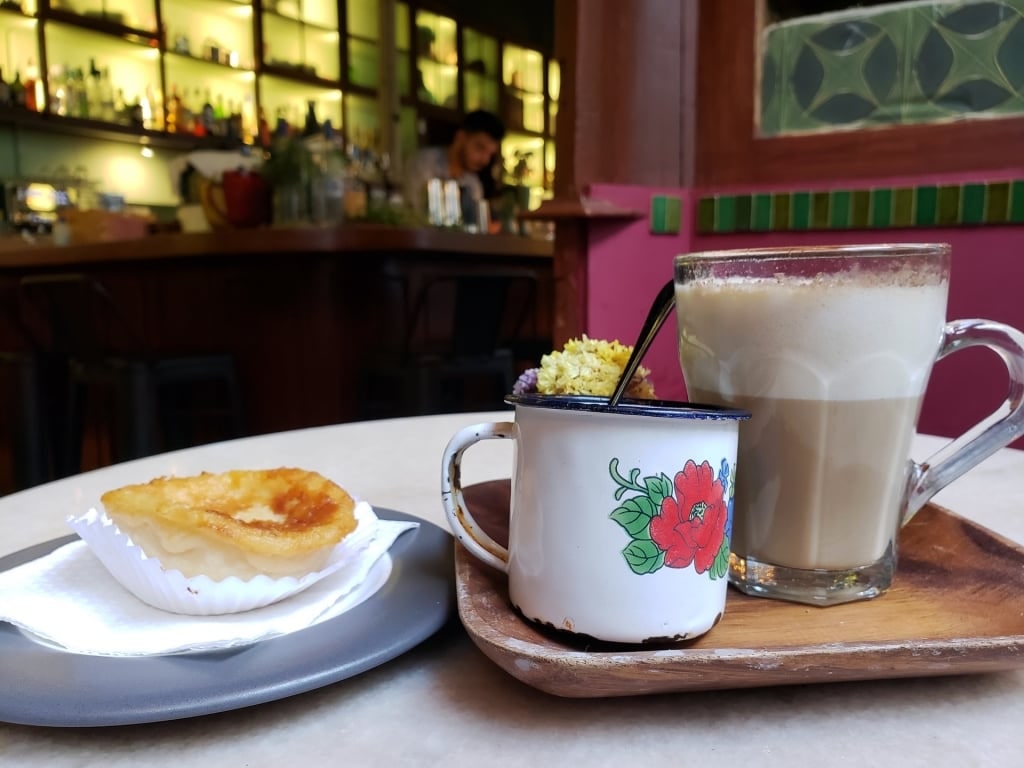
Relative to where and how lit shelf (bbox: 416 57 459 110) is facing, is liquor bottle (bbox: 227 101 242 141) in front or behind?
in front

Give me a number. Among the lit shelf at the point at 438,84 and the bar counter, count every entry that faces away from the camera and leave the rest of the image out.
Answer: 0

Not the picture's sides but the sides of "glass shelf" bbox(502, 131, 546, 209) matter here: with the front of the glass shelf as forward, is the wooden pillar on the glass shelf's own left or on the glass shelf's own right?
on the glass shelf's own left

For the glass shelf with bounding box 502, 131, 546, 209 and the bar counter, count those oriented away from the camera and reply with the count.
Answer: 0

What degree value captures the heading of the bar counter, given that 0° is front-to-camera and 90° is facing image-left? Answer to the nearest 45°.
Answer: approximately 0°

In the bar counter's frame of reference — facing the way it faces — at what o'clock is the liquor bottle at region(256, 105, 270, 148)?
The liquor bottle is roughly at 6 o'clock from the bar counter.

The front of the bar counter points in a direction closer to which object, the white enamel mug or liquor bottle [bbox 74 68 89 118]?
the white enamel mug
